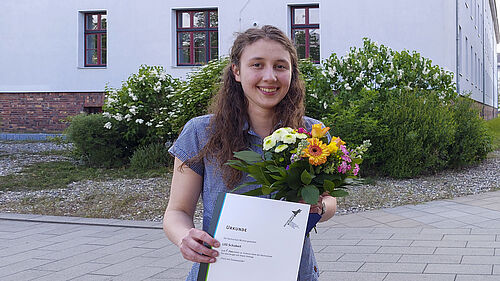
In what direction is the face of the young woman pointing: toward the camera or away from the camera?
toward the camera

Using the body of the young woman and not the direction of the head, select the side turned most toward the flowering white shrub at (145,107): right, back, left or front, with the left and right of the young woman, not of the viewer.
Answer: back

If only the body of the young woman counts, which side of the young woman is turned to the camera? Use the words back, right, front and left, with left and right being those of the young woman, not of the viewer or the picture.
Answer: front

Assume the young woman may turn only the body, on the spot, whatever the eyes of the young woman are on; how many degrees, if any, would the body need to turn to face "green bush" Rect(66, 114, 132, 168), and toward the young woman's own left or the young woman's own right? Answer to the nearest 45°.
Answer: approximately 180°

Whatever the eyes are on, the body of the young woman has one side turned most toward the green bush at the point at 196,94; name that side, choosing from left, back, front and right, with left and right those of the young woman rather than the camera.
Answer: back

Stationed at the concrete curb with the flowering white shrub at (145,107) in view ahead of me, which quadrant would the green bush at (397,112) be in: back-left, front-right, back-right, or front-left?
front-right

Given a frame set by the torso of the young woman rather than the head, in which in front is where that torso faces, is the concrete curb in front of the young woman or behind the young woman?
behind

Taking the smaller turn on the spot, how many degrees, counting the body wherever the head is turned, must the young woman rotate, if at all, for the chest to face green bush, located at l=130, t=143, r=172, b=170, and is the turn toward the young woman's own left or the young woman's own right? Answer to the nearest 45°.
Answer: approximately 180°

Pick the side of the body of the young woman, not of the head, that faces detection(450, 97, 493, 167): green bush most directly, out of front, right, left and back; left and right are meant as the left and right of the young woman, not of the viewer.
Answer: back
